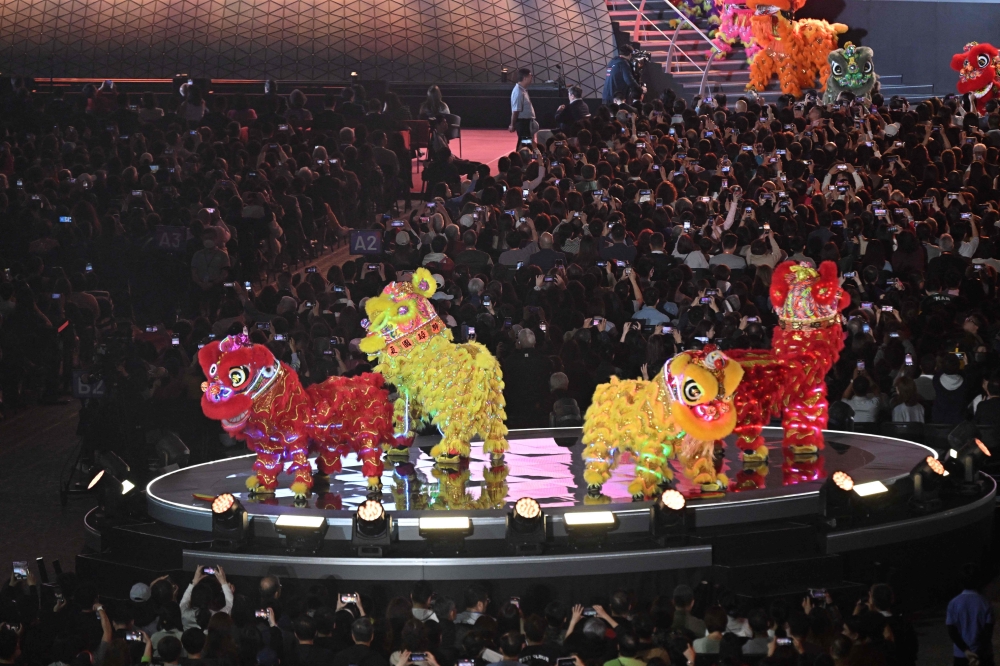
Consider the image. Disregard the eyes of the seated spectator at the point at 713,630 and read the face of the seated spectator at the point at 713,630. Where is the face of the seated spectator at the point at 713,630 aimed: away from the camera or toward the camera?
away from the camera

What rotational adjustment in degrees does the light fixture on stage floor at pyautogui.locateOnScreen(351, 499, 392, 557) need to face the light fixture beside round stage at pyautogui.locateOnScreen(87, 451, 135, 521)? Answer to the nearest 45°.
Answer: approximately 135° to its right

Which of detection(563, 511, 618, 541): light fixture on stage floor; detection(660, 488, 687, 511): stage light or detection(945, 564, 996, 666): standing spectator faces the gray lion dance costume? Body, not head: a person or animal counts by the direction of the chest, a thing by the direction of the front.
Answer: the standing spectator

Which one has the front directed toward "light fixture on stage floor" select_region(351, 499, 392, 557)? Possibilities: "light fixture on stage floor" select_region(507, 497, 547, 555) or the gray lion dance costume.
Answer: the gray lion dance costume

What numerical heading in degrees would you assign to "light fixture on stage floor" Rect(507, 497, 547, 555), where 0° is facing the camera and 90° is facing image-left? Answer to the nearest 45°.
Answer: approximately 0°

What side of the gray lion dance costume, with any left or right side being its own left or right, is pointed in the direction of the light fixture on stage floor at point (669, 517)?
front

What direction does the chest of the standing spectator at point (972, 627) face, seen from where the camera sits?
away from the camera

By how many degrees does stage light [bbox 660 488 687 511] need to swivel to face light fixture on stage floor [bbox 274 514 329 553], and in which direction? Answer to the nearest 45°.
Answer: approximately 90° to its right

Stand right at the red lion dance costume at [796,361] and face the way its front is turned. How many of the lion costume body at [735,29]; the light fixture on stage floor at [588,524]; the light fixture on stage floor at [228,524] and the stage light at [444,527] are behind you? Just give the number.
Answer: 3

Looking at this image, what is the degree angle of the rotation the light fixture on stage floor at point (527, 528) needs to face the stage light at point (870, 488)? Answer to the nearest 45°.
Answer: approximately 90° to its left

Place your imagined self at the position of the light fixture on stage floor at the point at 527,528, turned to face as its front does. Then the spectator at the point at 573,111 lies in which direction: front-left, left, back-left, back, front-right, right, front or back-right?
back

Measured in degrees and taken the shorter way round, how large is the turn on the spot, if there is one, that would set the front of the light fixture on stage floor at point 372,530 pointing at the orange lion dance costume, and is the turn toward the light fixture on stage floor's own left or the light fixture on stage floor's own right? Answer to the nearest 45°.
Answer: approximately 135° to the light fixture on stage floor's own left

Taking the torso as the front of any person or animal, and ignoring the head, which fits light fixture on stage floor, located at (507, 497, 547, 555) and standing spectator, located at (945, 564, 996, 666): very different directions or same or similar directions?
very different directions
